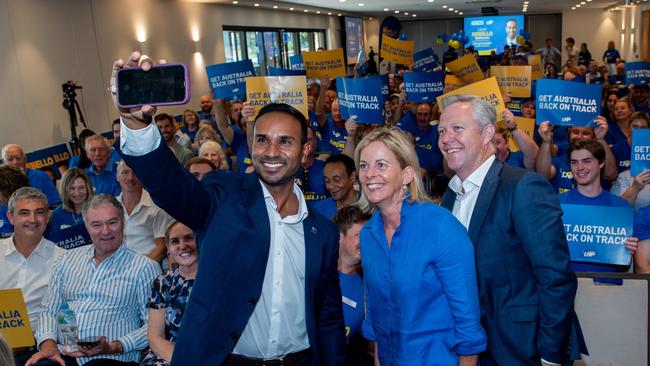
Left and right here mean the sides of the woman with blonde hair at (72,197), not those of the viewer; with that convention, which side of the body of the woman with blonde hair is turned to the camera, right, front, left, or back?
front

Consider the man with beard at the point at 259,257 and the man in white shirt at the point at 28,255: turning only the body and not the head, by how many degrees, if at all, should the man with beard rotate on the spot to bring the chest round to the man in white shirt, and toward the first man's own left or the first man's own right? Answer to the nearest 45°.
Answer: approximately 135° to the first man's own right

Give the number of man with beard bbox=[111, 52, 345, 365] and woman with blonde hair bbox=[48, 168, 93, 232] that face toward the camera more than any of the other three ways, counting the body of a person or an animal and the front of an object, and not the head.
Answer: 2

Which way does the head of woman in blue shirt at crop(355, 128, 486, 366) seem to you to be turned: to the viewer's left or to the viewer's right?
to the viewer's left

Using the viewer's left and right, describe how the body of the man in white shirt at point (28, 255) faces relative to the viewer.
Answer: facing the viewer

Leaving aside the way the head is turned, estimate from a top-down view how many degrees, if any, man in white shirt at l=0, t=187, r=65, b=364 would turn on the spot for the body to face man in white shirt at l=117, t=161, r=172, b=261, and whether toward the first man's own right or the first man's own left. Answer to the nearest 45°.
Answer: approximately 135° to the first man's own left

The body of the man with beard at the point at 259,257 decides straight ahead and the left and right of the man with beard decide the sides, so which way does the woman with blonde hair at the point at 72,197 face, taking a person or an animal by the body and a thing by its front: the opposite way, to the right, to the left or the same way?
the same way

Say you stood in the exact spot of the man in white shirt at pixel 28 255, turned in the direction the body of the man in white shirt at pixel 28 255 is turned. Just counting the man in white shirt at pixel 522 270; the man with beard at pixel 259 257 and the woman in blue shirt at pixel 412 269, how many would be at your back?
0

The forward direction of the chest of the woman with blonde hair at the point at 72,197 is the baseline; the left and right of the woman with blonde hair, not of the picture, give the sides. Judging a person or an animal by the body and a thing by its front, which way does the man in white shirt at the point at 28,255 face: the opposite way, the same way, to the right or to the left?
the same way

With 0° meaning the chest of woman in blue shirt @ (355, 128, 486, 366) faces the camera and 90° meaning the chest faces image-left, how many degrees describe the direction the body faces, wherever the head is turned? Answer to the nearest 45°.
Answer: approximately 45°

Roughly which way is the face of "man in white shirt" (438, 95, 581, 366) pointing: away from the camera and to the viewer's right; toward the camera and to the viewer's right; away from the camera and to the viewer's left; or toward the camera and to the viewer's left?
toward the camera and to the viewer's left

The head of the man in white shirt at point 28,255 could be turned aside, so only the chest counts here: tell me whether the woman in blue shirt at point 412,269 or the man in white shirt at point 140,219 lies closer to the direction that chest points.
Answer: the woman in blue shirt

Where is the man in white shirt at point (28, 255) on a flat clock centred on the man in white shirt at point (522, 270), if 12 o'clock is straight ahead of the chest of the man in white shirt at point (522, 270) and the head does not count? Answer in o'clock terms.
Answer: the man in white shirt at point (28, 255) is roughly at 2 o'clock from the man in white shirt at point (522, 270).

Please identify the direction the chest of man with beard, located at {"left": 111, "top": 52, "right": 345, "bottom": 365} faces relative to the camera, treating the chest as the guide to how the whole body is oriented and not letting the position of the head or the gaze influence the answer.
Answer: toward the camera

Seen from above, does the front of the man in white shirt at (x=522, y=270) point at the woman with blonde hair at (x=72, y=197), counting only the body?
no

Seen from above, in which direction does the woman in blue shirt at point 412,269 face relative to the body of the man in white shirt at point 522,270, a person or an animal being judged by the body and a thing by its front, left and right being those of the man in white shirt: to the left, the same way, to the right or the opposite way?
the same way

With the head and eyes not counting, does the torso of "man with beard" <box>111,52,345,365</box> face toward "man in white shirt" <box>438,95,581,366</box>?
no

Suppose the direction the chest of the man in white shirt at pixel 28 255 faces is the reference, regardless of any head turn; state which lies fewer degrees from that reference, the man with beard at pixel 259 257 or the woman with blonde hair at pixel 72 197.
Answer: the man with beard
